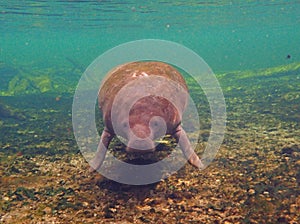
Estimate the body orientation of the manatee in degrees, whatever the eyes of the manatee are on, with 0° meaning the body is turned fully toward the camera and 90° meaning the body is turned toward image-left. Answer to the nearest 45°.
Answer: approximately 0°
